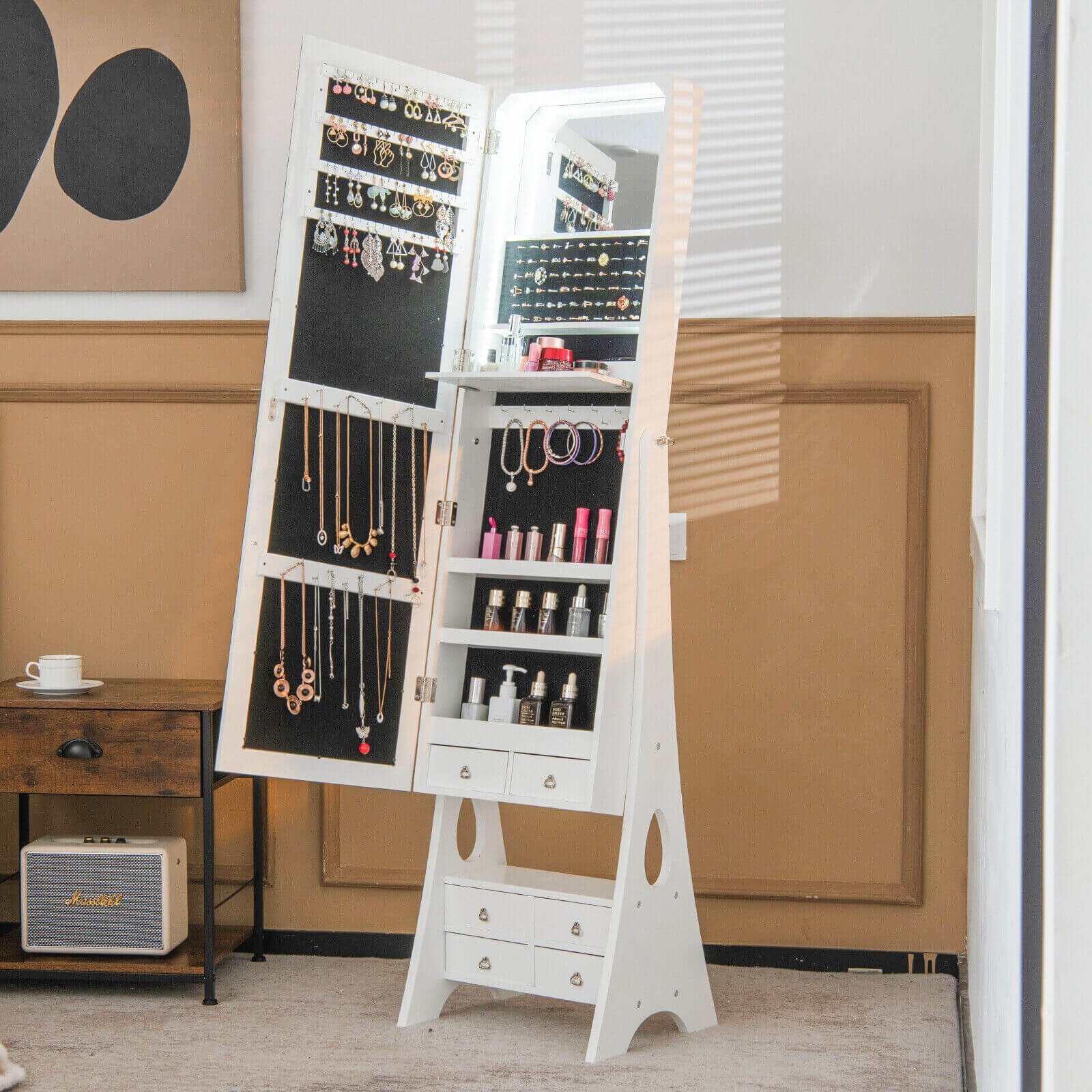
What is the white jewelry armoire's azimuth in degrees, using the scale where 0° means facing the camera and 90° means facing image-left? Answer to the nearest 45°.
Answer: approximately 45°

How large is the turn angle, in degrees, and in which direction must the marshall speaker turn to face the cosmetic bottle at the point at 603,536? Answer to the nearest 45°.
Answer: approximately 45° to its left

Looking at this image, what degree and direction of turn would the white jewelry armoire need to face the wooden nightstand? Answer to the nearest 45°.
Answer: approximately 45° to its right

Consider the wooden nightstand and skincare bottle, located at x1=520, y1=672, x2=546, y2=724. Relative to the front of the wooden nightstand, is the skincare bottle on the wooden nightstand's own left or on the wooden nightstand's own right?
on the wooden nightstand's own left

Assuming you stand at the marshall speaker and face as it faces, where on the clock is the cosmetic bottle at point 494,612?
The cosmetic bottle is roughly at 10 o'clock from the marshall speaker.

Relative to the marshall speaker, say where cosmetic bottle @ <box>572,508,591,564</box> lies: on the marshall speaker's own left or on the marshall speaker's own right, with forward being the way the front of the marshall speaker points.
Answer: on the marshall speaker's own left

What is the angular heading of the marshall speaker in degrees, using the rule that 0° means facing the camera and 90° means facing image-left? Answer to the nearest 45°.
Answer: approximately 0°

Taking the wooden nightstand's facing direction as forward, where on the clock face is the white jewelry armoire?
The white jewelry armoire is roughly at 10 o'clock from the wooden nightstand.
